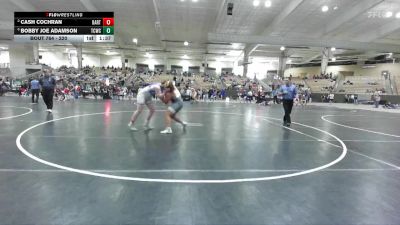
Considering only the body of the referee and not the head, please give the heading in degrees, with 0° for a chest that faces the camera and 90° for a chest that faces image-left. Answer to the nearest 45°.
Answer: approximately 45°
